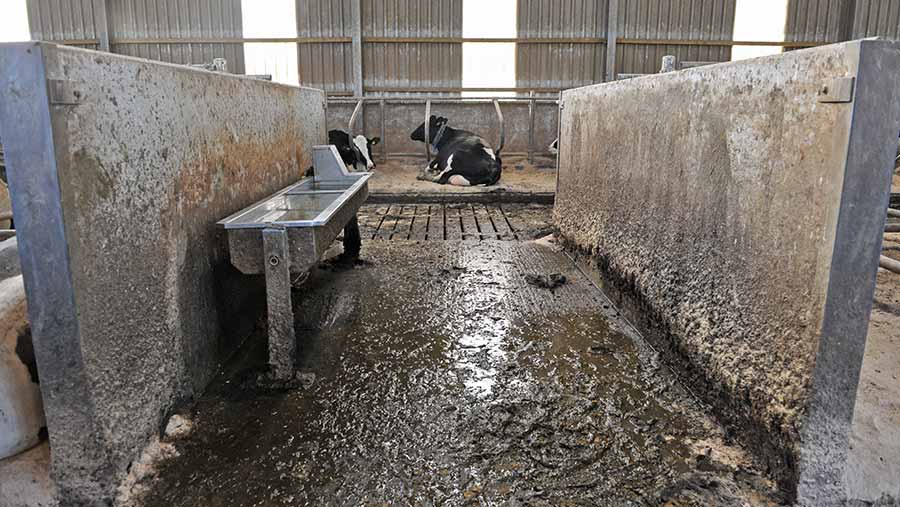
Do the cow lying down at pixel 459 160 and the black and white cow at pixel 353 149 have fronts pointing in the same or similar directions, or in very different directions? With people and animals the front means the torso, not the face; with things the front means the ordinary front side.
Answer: very different directions

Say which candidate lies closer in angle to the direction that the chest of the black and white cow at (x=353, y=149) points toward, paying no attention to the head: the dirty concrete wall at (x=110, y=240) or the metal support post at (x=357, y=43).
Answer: the dirty concrete wall

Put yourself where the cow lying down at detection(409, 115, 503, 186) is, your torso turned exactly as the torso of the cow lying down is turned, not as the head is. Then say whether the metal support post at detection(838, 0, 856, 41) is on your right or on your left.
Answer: on your right

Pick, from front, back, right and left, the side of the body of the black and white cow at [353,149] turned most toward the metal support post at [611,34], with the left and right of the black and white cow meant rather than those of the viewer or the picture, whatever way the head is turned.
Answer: left

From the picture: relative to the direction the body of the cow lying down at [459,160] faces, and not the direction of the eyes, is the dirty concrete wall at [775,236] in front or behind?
behind

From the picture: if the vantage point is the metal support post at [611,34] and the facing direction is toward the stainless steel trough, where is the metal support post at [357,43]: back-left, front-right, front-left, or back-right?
front-right

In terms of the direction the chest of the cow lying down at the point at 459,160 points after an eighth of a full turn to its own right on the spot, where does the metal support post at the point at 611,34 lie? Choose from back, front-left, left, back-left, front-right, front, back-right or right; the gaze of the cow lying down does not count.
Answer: front-right

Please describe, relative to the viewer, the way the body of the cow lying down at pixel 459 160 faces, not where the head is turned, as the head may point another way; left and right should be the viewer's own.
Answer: facing away from the viewer and to the left of the viewer

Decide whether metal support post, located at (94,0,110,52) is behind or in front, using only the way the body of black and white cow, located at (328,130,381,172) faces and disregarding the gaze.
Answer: behind

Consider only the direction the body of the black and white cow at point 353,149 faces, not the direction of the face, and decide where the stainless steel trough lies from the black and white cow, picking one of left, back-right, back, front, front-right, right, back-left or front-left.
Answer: front-right

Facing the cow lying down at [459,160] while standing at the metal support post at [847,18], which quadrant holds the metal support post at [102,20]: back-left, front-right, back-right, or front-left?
front-right

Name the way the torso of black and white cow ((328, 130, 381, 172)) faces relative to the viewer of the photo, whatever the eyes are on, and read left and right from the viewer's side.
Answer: facing the viewer and to the right of the viewer
